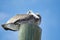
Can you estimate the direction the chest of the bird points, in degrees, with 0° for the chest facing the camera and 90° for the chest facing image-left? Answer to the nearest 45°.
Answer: approximately 270°
